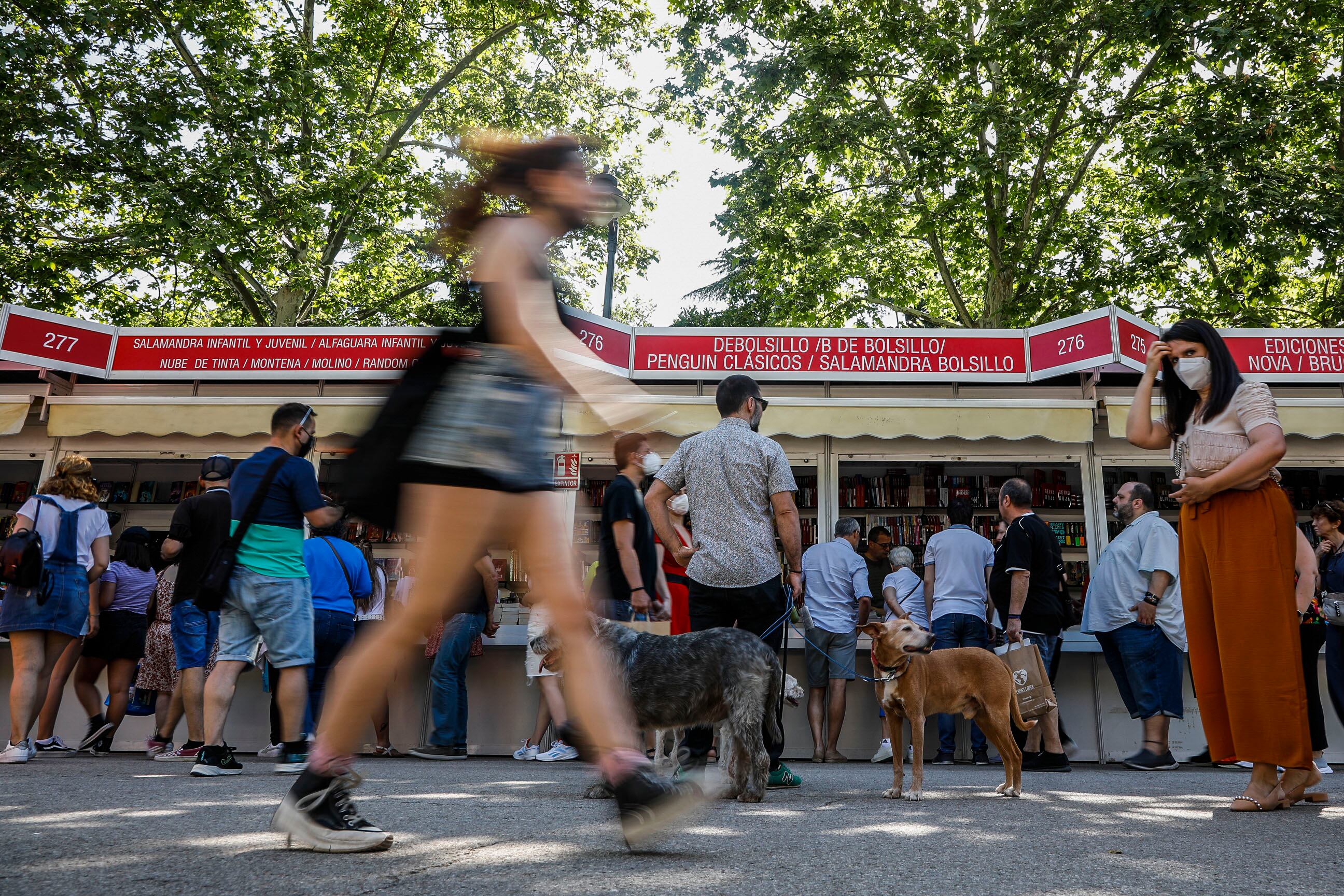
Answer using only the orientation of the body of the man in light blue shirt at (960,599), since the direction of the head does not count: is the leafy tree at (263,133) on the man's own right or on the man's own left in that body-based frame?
on the man's own left

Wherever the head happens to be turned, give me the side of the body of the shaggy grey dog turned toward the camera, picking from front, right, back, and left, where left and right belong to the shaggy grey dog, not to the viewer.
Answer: left

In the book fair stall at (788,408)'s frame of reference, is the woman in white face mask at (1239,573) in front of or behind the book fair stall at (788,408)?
in front

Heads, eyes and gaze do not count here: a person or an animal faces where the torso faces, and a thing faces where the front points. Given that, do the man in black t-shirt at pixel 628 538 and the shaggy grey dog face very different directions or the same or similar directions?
very different directions

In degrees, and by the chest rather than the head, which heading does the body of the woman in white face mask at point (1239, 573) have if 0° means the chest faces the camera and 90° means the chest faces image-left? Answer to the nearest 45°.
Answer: approximately 45°

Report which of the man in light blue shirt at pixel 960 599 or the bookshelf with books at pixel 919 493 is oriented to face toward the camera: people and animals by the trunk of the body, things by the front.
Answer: the bookshelf with books

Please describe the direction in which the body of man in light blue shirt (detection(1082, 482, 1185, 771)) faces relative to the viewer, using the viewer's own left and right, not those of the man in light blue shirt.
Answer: facing to the left of the viewer

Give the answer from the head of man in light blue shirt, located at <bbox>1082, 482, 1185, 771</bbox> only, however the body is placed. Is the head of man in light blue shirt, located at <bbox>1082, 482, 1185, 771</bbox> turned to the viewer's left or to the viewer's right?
to the viewer's left

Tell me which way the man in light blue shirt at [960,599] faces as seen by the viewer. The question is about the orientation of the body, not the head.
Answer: away from the camera

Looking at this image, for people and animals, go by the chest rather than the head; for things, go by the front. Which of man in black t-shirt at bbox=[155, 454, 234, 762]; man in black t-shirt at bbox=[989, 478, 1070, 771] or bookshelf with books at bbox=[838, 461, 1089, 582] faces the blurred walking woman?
the bookshelf with books

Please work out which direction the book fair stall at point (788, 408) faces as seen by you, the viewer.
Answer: facing the viewer

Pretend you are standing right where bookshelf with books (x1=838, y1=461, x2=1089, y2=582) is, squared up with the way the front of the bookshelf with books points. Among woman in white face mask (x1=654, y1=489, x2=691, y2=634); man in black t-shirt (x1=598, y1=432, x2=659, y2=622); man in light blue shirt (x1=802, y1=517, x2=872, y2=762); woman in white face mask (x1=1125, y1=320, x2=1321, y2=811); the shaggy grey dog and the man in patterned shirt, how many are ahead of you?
6

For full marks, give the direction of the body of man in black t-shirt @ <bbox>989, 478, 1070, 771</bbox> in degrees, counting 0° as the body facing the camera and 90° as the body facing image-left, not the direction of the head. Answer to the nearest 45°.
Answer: approximately 135°

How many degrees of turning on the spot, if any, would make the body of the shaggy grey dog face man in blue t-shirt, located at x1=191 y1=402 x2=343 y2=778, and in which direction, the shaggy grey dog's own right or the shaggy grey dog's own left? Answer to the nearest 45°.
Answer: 0° — it already faces them

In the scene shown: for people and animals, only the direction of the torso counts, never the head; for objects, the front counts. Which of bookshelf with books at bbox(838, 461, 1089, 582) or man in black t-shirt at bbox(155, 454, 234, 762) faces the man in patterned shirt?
the bookshelf with books
